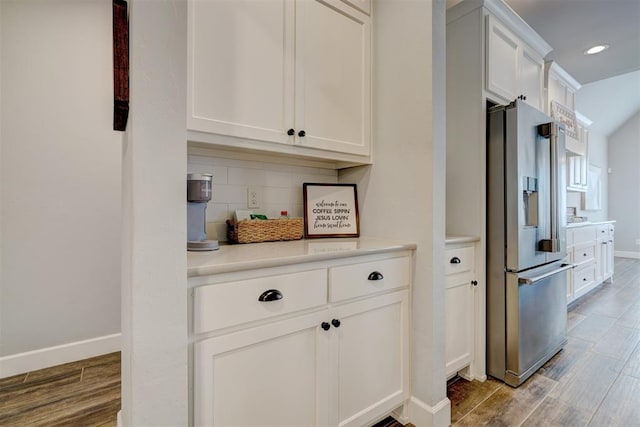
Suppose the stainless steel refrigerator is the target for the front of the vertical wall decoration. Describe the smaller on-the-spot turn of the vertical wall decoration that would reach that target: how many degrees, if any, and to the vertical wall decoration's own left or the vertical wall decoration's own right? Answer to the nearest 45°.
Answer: approximately 45° to the vertical wall decoration's own left

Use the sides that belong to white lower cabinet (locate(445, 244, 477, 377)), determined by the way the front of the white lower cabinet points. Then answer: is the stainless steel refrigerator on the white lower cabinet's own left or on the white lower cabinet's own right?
on the white lower cabinet's own left

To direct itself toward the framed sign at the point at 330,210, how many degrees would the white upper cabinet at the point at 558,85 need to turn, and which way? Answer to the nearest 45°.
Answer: approximately 90° to its right

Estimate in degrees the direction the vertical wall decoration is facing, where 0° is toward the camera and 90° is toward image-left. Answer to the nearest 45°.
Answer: approximately 315°

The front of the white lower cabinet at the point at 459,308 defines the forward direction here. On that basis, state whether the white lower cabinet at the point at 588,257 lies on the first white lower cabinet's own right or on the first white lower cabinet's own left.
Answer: on the first white lower cabinet's own left

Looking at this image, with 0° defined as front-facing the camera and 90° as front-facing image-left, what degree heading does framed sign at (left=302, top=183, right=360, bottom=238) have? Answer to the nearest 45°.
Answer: approximately 0°

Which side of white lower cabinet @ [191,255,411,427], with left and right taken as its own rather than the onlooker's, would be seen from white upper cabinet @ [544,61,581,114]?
left

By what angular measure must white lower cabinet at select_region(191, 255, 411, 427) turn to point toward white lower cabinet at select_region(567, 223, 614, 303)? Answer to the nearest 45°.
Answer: approximately 90° to its left
